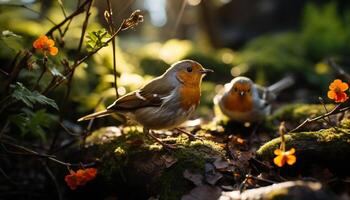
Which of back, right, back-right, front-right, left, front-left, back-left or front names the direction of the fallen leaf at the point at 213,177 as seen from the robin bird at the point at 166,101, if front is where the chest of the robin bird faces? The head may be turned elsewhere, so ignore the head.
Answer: right

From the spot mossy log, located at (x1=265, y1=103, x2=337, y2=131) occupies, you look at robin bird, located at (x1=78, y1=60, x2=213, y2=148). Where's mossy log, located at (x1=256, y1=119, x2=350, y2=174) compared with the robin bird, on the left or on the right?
left

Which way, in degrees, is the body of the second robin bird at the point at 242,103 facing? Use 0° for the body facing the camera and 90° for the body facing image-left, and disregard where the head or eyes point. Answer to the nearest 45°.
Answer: approximately 45°

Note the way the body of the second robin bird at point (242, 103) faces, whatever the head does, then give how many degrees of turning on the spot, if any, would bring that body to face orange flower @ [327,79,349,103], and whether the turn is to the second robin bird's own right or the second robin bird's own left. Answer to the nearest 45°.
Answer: approximately 90° to the second robin bird's own left

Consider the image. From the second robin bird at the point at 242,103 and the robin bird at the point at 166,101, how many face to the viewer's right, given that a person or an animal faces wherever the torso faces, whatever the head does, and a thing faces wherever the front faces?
1

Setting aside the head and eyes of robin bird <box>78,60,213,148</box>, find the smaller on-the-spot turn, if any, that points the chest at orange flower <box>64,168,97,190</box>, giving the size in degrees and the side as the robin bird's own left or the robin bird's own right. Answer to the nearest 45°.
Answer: approximately 135° to the robin bird's own right

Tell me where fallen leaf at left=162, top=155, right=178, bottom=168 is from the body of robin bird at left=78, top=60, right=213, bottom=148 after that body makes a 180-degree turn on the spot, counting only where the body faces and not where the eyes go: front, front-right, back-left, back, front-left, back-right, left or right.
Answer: left

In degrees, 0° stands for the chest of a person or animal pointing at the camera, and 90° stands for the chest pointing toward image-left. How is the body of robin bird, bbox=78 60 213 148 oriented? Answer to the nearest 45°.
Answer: approximately 270°

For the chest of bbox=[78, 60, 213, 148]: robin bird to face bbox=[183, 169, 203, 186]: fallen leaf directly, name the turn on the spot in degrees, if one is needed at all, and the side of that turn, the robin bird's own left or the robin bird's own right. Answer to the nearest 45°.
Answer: approximately 90° to the robin bird's own right

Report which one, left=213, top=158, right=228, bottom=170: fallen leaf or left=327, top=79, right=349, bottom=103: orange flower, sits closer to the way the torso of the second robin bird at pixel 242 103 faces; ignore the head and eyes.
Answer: the fallen leaf

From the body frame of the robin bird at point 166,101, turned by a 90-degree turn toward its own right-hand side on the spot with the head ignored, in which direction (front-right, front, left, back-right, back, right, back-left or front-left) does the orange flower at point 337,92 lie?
front-left

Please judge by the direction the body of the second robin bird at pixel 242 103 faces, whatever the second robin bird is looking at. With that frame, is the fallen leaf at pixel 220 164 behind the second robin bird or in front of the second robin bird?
in front
